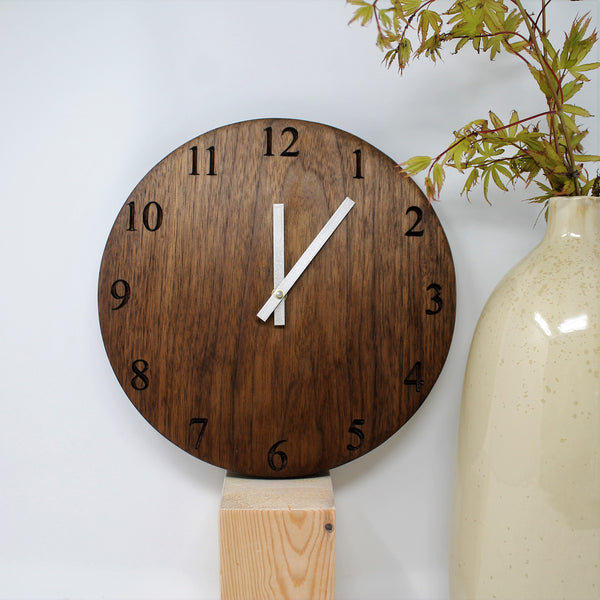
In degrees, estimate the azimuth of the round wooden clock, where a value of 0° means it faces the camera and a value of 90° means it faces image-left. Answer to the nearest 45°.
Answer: approximately 0°
